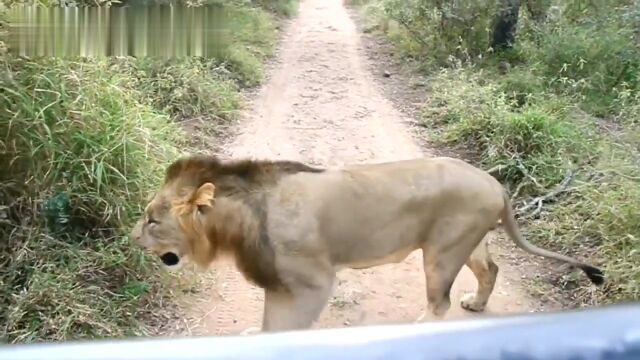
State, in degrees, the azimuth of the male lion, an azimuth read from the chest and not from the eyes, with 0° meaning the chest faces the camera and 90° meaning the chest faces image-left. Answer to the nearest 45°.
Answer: approximately 90°

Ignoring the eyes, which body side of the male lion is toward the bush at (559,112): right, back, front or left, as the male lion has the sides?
right

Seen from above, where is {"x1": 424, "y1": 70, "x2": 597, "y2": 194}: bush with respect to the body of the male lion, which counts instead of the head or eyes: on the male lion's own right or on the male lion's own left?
on the male lion's own right

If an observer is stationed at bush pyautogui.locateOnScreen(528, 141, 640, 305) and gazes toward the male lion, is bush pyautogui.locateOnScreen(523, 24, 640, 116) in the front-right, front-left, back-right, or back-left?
back-right

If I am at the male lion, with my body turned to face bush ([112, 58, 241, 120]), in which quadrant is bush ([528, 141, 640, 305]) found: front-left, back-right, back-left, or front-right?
front-right

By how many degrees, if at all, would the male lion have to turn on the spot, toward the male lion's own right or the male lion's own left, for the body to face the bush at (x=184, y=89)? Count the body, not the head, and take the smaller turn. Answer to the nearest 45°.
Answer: approximately 90° to the male lion's own right

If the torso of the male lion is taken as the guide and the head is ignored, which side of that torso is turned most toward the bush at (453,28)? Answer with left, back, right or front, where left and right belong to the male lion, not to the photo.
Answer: right
